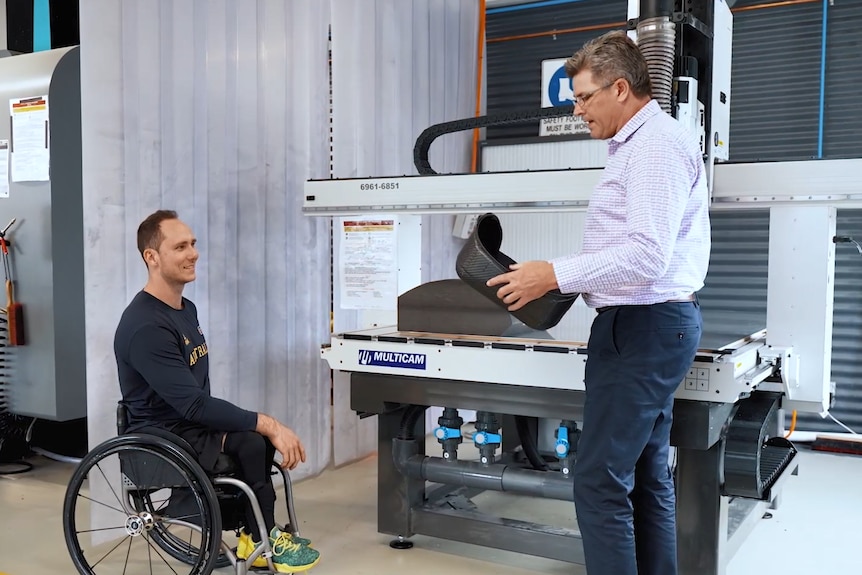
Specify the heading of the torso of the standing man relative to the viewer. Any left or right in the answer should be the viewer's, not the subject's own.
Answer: facing to the left of the viewer

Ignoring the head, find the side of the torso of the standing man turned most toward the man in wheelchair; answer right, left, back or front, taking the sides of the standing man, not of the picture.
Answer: front

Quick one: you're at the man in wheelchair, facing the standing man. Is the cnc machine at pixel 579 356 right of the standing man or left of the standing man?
left

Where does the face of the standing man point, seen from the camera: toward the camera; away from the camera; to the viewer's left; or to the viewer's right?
to the viewer's left

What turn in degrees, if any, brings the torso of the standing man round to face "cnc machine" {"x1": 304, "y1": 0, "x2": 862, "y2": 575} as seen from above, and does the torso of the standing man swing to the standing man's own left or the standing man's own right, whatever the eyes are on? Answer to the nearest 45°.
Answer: approximately 90° to the standing man's own right

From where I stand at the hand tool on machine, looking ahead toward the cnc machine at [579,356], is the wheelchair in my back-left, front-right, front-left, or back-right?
front-right

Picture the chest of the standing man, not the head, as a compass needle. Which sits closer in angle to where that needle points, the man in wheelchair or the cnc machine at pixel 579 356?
the man in wheelchair

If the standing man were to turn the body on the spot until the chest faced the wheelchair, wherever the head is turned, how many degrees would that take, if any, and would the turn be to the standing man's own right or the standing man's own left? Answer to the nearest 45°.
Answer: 0° — they already face it

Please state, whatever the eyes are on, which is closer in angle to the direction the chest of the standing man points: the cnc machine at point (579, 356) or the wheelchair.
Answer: the wheelchair

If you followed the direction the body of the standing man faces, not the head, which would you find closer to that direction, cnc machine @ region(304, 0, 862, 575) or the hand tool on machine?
the hand tool on machine
